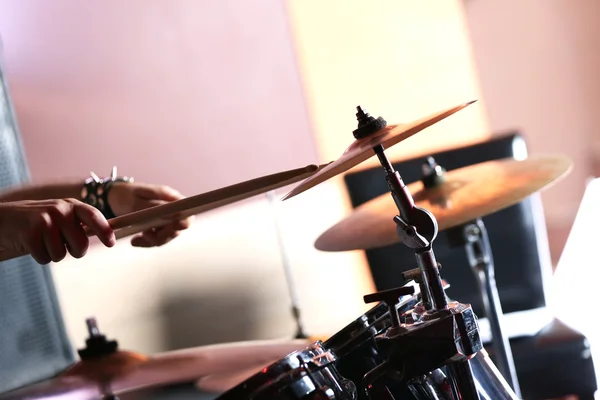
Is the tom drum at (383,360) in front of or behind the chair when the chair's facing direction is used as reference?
in front

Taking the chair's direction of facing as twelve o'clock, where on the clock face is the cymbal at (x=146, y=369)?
The cymbal is roughly at 1 o'clock from the chair.

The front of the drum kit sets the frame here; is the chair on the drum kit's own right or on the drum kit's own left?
on the drum kit's own left

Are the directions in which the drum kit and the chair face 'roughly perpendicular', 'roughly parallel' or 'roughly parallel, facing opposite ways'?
roughly perpendicular

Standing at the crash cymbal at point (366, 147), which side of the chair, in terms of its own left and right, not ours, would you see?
front

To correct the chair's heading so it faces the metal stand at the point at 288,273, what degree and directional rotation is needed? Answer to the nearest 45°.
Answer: approximately 90° to its right

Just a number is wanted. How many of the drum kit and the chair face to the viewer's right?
1

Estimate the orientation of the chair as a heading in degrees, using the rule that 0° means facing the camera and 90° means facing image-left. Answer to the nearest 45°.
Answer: approximately 0°

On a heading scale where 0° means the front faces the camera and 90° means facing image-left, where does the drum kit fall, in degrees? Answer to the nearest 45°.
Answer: approximately 270°
